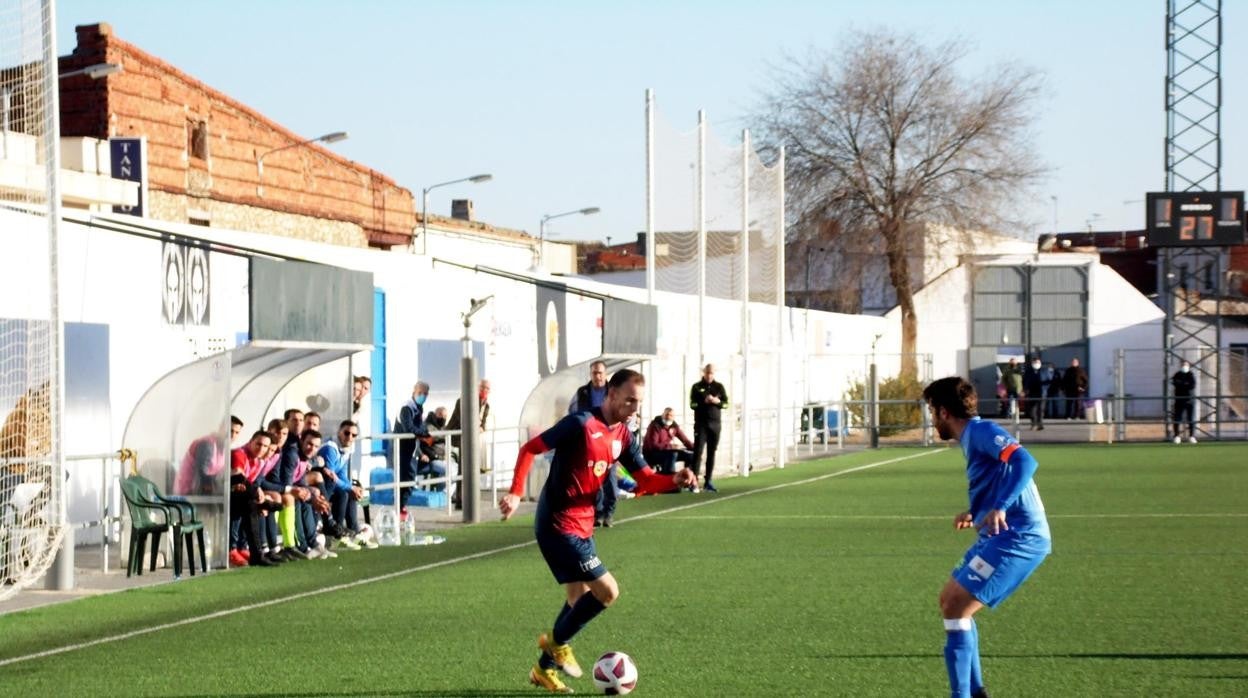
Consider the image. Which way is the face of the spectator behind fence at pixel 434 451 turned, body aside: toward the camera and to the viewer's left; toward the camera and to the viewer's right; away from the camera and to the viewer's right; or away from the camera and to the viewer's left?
toward the camera and to the viewer's right

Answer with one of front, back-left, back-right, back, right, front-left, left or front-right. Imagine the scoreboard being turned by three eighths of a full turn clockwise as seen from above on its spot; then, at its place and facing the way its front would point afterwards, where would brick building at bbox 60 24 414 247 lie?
front-left

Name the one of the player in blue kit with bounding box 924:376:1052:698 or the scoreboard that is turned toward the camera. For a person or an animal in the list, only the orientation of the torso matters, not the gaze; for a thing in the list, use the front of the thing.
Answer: the scoreboard

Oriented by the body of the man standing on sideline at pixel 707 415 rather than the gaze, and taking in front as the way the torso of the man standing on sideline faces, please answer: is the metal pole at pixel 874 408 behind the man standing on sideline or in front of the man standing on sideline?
behind

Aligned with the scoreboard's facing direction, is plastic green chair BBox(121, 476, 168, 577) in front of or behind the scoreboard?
in front

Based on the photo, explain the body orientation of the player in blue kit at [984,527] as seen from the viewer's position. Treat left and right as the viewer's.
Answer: facing to the left of the viewer

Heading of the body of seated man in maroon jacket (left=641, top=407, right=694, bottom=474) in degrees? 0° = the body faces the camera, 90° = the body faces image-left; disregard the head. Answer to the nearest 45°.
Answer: approximately 315°

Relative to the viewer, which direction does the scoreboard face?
toward the camera

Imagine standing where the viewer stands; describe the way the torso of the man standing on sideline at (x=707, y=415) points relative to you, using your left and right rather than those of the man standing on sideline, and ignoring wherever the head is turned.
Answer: facing the viewer

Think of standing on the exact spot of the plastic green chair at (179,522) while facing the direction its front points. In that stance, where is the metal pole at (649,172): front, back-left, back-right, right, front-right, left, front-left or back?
left

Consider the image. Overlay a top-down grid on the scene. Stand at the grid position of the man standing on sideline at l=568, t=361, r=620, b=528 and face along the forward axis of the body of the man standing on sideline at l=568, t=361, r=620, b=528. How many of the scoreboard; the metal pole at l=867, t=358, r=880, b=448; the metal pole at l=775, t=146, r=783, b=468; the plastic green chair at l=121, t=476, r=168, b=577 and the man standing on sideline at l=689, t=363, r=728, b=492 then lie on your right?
1

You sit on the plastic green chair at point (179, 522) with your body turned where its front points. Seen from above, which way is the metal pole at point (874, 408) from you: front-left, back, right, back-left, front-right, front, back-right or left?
left

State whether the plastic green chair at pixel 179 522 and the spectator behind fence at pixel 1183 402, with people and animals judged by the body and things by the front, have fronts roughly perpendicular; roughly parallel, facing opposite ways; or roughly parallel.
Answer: roughly perpendicular

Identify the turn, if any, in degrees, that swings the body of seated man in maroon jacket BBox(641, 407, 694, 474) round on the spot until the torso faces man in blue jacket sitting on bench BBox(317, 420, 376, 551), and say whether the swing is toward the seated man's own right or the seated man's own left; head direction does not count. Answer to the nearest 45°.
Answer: approximately 90° to the seated man's own right

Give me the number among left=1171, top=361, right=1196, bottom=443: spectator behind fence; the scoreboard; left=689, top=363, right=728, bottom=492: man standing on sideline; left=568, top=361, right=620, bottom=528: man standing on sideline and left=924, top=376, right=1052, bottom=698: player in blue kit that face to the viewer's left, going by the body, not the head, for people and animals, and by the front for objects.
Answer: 1

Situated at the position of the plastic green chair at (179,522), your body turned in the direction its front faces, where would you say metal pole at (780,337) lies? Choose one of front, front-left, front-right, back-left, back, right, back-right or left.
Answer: left

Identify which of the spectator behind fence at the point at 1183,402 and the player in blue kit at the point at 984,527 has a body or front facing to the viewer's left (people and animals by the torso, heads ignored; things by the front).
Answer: the player in blue kit

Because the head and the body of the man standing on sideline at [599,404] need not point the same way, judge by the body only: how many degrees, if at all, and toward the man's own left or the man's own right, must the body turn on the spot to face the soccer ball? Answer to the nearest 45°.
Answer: approximately 45° to the man's own right
